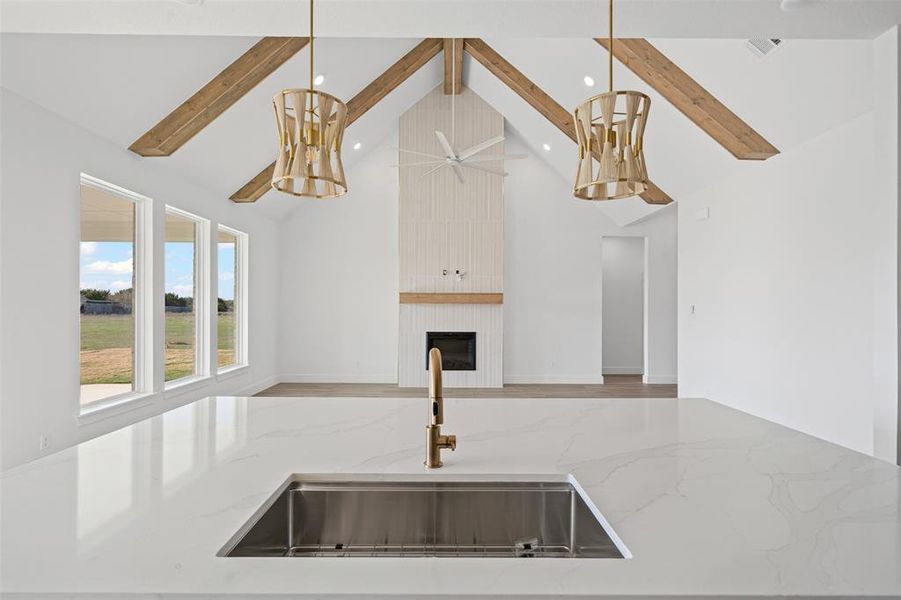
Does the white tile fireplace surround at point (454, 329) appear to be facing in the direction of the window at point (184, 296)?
no

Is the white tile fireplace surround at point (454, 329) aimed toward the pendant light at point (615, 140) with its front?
yes

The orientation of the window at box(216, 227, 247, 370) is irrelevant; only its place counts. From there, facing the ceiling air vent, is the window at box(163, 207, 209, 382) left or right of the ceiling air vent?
right

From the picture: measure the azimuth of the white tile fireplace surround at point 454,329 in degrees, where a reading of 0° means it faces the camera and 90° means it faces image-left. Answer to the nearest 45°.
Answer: approximately 0°

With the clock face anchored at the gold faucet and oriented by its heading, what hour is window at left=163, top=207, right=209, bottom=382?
The window is roughly at 5 o'clock from the gold faucet.

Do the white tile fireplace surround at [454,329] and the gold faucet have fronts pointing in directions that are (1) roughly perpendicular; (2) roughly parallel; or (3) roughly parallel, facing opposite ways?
roughly parallel

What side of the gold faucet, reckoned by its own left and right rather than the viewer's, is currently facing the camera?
front

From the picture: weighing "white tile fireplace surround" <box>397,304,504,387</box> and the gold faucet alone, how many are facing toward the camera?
2

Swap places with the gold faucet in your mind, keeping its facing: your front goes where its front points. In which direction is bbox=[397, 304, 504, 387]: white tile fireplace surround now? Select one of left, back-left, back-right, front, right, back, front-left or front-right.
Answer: back

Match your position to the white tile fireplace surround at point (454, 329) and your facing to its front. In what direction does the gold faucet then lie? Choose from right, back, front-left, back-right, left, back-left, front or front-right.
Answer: front
